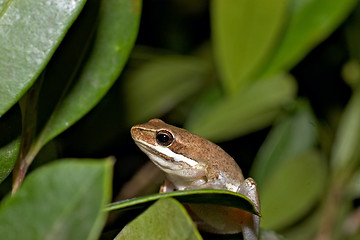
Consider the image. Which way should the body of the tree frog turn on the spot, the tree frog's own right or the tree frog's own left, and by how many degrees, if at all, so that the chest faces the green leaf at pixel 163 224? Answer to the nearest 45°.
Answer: approximately 90° to the tree frog's own left

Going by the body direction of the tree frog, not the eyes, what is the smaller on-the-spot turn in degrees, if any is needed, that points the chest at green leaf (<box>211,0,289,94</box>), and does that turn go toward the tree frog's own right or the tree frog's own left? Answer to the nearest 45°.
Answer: approximately 90° to the tree frog's own right

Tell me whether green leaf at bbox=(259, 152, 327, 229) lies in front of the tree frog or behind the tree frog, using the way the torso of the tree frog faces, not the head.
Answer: behind

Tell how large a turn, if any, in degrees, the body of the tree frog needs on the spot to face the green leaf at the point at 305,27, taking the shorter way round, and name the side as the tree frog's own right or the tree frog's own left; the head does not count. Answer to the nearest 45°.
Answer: approximately 135° to the tree frog's own right

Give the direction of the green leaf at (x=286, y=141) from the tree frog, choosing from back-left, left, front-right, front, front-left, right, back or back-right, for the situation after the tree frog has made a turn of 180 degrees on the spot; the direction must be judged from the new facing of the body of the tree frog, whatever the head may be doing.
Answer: front-left

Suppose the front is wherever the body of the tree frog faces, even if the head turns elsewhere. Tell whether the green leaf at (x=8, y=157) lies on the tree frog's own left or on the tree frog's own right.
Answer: on the tree frog's own right

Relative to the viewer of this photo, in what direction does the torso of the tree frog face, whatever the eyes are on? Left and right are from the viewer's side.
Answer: facing to the left of the viewer

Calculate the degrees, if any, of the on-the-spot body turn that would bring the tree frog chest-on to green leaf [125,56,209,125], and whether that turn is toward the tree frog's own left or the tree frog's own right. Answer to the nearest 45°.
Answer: approximately 90° to the tree frog's own right

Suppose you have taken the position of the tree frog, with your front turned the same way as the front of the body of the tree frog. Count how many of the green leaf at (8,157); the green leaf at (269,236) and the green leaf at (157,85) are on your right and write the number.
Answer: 1

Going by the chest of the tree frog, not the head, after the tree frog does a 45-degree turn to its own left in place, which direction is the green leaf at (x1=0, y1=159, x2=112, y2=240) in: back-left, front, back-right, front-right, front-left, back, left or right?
front-right
